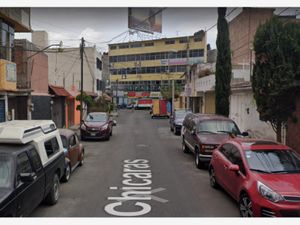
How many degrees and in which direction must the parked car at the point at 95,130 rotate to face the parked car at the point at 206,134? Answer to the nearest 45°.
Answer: approximately 45° to its left

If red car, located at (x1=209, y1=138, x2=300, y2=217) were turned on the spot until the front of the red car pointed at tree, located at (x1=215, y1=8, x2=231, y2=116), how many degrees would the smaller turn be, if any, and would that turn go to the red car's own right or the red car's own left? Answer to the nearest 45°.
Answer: approximately 135° to the red car's own left

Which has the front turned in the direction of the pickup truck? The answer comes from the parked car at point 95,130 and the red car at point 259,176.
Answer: the parked car

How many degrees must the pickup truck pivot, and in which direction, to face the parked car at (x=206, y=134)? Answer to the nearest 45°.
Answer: approximately 180°

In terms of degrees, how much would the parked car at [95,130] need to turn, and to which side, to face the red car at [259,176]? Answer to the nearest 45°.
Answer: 0° — it already faces it

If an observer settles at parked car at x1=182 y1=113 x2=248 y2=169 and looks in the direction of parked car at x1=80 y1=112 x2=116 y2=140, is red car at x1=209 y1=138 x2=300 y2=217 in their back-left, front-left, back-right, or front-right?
back-left

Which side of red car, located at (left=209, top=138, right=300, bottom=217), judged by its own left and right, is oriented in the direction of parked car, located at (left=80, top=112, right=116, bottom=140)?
back

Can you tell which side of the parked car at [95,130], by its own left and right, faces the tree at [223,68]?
left

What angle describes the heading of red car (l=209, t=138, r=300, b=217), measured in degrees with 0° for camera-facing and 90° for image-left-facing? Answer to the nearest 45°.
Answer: approximately 315°

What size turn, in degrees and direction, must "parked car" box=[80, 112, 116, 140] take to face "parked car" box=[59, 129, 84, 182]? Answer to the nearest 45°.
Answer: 0° — it already faces it
